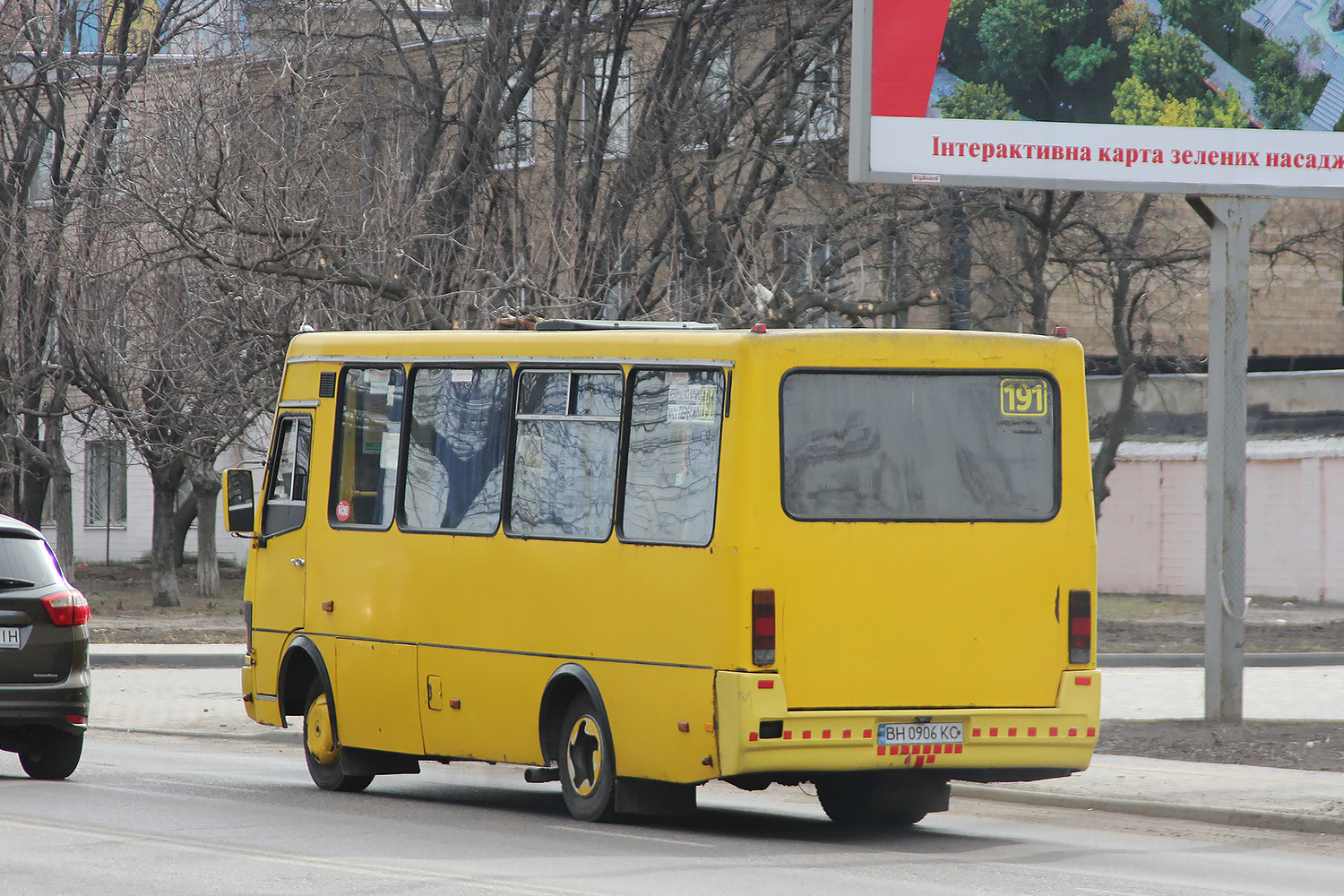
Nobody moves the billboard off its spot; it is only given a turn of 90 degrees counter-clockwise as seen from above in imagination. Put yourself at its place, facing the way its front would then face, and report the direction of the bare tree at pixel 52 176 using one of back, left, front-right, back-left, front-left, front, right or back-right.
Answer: back-left

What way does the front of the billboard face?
toward the camera

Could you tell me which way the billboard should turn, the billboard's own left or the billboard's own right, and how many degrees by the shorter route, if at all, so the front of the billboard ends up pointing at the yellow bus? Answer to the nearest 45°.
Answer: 0° — it already faces it

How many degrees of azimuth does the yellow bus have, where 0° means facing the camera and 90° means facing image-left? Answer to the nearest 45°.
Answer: approximately 135°

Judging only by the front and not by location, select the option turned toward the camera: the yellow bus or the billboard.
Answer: the billboard

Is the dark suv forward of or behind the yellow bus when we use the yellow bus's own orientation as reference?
forward

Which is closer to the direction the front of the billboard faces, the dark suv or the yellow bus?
the yellow bus

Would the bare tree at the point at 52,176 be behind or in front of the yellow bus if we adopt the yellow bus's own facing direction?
in front

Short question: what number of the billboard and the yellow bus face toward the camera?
1
